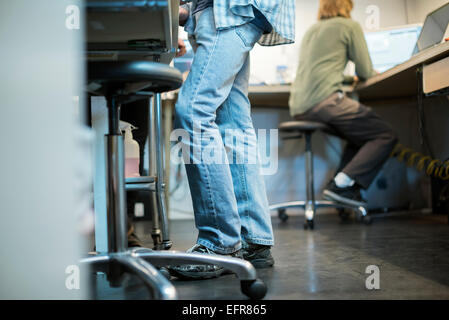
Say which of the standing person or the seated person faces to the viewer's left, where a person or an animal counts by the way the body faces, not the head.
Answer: the standing person

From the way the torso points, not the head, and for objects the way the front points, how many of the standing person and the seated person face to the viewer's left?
1

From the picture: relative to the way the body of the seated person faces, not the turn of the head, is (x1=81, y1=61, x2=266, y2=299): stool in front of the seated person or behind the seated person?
behind

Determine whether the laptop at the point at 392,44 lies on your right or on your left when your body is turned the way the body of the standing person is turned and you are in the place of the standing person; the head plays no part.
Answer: on your right

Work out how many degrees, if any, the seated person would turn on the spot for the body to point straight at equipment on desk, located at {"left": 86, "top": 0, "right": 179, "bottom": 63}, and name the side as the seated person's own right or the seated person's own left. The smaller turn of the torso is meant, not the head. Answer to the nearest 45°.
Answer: approximately 135° to the seated person's own right

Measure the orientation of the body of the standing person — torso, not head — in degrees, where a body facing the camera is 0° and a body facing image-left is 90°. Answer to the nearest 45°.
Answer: approximately 90°

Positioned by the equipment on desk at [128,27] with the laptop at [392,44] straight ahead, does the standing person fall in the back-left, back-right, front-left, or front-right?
front-right

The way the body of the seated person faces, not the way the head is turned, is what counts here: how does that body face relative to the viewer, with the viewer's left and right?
facing away from the viewer and to the right of the viewer

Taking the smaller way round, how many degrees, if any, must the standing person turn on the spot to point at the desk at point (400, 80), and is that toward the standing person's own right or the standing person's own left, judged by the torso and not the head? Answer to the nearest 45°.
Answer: approximately 135° to the standing person's own right
